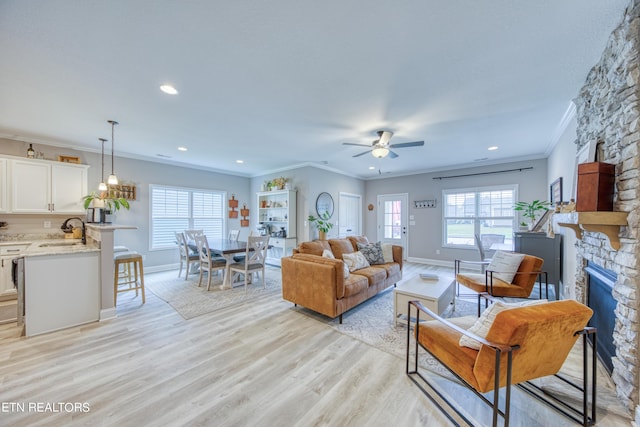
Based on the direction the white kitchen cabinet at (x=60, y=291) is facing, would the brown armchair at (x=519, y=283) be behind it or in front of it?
behind

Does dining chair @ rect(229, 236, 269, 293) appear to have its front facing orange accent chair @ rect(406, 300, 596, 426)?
no

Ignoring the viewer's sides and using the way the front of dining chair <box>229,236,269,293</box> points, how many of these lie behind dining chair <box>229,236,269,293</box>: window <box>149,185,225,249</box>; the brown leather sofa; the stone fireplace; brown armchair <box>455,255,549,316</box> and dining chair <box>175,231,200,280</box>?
3

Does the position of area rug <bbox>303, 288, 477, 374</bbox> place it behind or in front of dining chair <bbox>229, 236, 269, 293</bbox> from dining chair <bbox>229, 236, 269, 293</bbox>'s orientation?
behind

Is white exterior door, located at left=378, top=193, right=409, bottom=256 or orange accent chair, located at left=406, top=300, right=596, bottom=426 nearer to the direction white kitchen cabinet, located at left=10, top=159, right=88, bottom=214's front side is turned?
the orange accent chair

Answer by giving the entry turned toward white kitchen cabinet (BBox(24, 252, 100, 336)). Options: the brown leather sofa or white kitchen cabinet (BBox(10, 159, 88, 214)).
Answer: white kitchen cabinet (BBox(10, 159, 88, 214))

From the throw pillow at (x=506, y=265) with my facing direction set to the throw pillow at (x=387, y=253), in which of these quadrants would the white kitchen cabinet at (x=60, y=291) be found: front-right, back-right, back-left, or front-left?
front-left

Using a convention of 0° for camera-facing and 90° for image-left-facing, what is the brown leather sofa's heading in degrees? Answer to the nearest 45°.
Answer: approximately 315°

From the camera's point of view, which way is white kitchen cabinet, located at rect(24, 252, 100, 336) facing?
to the viewer's left

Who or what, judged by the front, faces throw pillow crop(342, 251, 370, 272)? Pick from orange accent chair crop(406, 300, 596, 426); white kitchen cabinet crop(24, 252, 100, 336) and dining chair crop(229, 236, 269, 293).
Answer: the orange accent chair

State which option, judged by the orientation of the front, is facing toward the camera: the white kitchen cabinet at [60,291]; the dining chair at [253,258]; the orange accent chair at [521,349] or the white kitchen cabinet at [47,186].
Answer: the white kitchen cabinet at [47,186]

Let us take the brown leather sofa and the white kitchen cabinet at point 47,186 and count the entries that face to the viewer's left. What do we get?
0

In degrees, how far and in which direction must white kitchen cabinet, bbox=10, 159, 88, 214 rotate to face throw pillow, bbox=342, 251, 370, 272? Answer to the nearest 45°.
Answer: approximately 45° to its left

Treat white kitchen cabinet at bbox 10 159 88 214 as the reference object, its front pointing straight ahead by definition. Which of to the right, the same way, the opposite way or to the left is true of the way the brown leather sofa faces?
the same way

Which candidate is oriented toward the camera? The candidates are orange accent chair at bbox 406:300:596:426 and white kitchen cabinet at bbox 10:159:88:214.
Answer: the white kitchen cabinet

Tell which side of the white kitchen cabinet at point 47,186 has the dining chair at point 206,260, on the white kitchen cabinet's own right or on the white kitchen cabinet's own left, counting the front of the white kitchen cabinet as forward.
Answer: on the white kitchen cabinet's own left

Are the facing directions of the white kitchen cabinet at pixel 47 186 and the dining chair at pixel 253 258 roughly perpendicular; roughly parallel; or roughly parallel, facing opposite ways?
roughly parallel, facing opposite ways
